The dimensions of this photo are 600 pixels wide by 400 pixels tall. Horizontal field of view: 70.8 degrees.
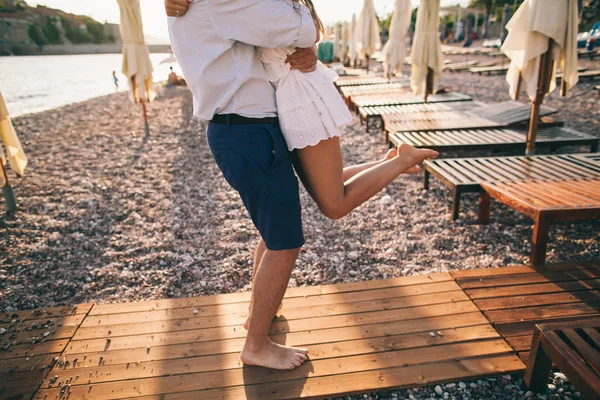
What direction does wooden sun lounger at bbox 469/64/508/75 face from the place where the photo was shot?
facing to the left of the viewer

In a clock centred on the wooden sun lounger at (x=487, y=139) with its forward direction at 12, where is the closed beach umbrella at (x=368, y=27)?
The closed beach umbrella is roughly at 2 o'clock from the wooden sun lounger.

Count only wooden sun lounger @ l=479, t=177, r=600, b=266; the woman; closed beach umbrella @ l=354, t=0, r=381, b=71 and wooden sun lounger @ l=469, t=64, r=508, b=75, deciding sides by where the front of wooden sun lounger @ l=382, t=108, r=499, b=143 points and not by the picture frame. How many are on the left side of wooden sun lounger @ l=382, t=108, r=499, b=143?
2

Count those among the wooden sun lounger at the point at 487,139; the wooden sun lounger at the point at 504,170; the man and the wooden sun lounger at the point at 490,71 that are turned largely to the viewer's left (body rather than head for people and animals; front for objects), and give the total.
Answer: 3

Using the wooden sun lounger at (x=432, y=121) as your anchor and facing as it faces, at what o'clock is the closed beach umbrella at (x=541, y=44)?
The closed beach umbrella is roughly at 8 o'clock from the wooden sun lounger.

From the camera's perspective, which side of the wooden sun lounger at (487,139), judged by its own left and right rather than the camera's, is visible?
left

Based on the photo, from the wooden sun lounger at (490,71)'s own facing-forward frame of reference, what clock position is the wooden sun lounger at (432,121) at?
the wooden sun lounger at (432,121) is roughly at 9 o'clock from the wooden sun lounger at (490,71).

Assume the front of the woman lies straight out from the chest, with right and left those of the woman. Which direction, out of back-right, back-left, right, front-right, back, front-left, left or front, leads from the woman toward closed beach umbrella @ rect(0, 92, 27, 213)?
front-right

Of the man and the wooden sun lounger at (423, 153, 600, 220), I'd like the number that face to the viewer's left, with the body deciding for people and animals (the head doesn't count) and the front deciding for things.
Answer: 1

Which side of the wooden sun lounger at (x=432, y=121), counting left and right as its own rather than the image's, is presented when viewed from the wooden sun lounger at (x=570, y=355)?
left

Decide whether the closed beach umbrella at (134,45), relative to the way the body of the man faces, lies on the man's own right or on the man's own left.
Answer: on the man's own left

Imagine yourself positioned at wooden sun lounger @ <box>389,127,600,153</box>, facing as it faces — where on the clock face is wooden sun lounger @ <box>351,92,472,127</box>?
wooden sun lounger @ <box>351,92,472,127</box> is roughly at 2 o'clock from wooden sun lounger @ <box>389,127,600,153</box>.

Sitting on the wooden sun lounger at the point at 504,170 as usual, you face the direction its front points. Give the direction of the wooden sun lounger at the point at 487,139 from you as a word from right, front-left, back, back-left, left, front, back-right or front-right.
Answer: right

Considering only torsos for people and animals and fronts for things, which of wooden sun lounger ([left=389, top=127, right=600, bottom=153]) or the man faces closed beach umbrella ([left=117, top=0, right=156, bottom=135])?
the wooden sun lounger
